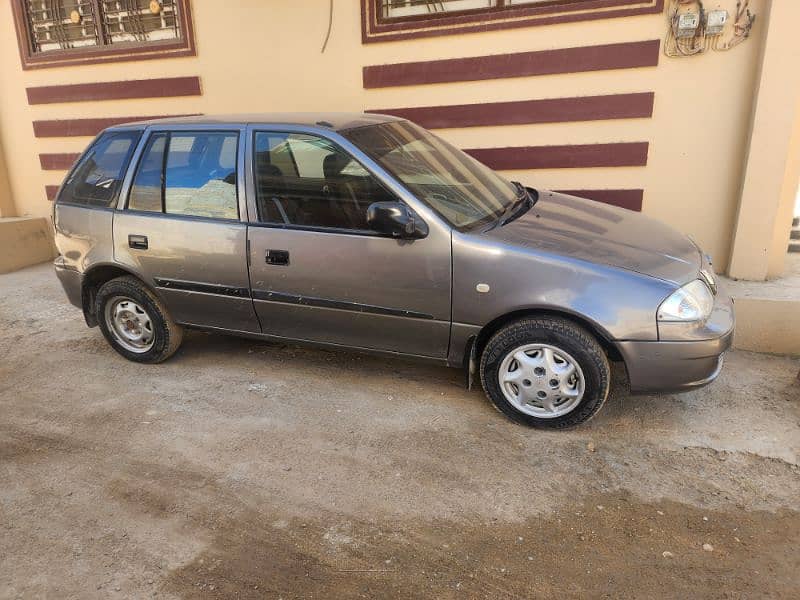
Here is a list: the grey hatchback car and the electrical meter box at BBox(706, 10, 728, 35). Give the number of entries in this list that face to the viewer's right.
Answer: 1

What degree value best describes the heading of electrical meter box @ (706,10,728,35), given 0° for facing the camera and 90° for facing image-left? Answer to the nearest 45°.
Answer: approximately 0°

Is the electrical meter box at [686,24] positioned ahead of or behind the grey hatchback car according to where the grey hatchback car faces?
ahead

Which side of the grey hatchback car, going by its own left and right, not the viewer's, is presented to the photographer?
right

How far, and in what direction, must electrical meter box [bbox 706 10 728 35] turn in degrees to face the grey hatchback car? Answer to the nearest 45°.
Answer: approximately 45° to its right

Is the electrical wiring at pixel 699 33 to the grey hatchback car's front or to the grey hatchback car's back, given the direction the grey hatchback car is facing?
to the front

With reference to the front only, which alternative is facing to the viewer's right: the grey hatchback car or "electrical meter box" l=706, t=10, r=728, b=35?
the grey hatchback car

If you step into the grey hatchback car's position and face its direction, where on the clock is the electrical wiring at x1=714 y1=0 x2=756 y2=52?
The electrical wiring is roughly at 11 o'clock from the grey hatchback car.
